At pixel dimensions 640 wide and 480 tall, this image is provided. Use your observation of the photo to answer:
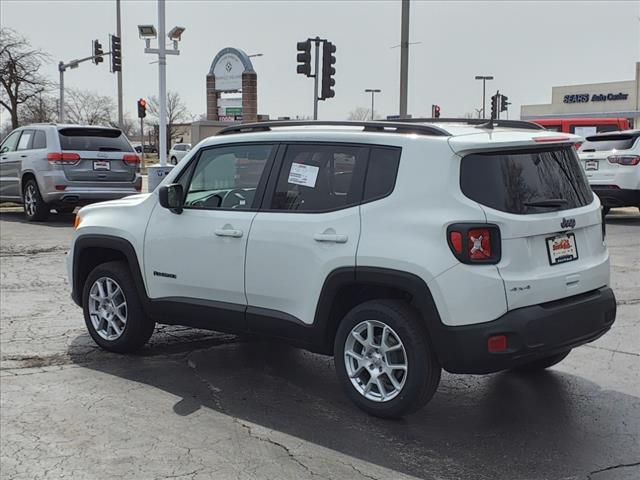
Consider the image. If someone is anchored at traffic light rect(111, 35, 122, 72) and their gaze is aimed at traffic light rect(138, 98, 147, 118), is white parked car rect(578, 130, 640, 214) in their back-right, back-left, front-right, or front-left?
back-right

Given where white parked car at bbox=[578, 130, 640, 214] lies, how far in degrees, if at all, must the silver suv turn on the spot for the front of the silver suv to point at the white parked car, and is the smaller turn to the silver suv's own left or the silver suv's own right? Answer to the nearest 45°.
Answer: approximately 135° to the silver suv's own right

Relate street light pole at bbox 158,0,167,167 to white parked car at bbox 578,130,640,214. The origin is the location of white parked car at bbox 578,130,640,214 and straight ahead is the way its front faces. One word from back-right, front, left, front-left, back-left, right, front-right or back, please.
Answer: back-left

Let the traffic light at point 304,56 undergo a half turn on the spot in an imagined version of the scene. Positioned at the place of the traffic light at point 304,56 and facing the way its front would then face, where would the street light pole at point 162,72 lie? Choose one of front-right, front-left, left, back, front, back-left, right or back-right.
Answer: back

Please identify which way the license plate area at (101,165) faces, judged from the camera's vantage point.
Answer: facing the viewer

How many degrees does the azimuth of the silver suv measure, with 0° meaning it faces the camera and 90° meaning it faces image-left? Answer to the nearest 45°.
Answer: approximately 135°

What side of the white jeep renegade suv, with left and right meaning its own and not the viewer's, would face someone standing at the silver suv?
front

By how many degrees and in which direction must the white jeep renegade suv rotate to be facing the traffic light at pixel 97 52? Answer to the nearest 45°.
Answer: approximately 45° to its right

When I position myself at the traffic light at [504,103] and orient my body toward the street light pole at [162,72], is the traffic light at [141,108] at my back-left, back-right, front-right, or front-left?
front-right

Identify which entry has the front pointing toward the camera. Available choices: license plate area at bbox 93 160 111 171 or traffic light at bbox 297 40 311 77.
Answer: the license plate area

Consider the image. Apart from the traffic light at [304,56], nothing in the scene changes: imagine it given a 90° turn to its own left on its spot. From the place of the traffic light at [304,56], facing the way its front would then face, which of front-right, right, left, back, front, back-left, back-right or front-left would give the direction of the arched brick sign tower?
back
